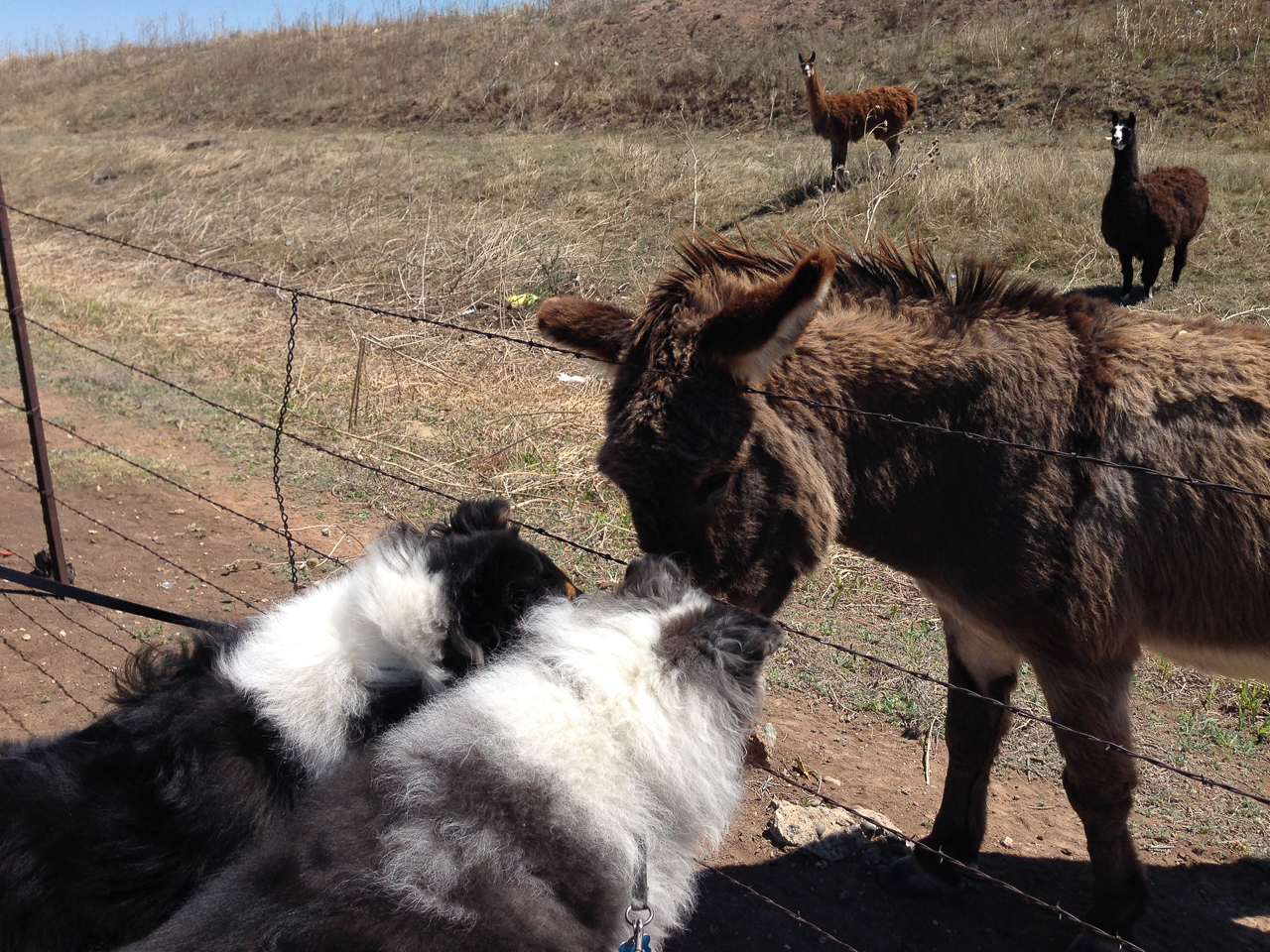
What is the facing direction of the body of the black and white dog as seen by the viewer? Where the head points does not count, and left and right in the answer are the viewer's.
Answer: facing away from the viewer and to the right of the viewer

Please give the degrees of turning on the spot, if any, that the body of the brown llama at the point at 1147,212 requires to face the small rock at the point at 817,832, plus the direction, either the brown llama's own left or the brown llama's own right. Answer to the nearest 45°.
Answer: approximately 45° to the brown llama's own left

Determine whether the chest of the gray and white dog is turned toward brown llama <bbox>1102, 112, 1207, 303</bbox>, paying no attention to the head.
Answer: yes

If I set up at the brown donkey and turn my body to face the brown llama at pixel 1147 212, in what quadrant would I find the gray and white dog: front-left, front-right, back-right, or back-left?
back-left

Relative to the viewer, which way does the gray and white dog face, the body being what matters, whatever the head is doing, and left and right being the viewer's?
facing away from the viewer and to the right of the viewer

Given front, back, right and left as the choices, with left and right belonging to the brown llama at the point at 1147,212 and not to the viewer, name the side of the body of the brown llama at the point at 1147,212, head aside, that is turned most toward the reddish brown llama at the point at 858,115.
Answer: right

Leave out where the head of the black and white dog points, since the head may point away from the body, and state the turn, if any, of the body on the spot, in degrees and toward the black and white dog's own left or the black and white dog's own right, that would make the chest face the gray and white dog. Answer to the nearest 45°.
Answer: approximately 90° to the black and white dog's own right

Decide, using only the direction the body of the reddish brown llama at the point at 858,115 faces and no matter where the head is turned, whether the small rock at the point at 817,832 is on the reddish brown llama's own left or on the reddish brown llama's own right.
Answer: on the reddish brown llama's own left
